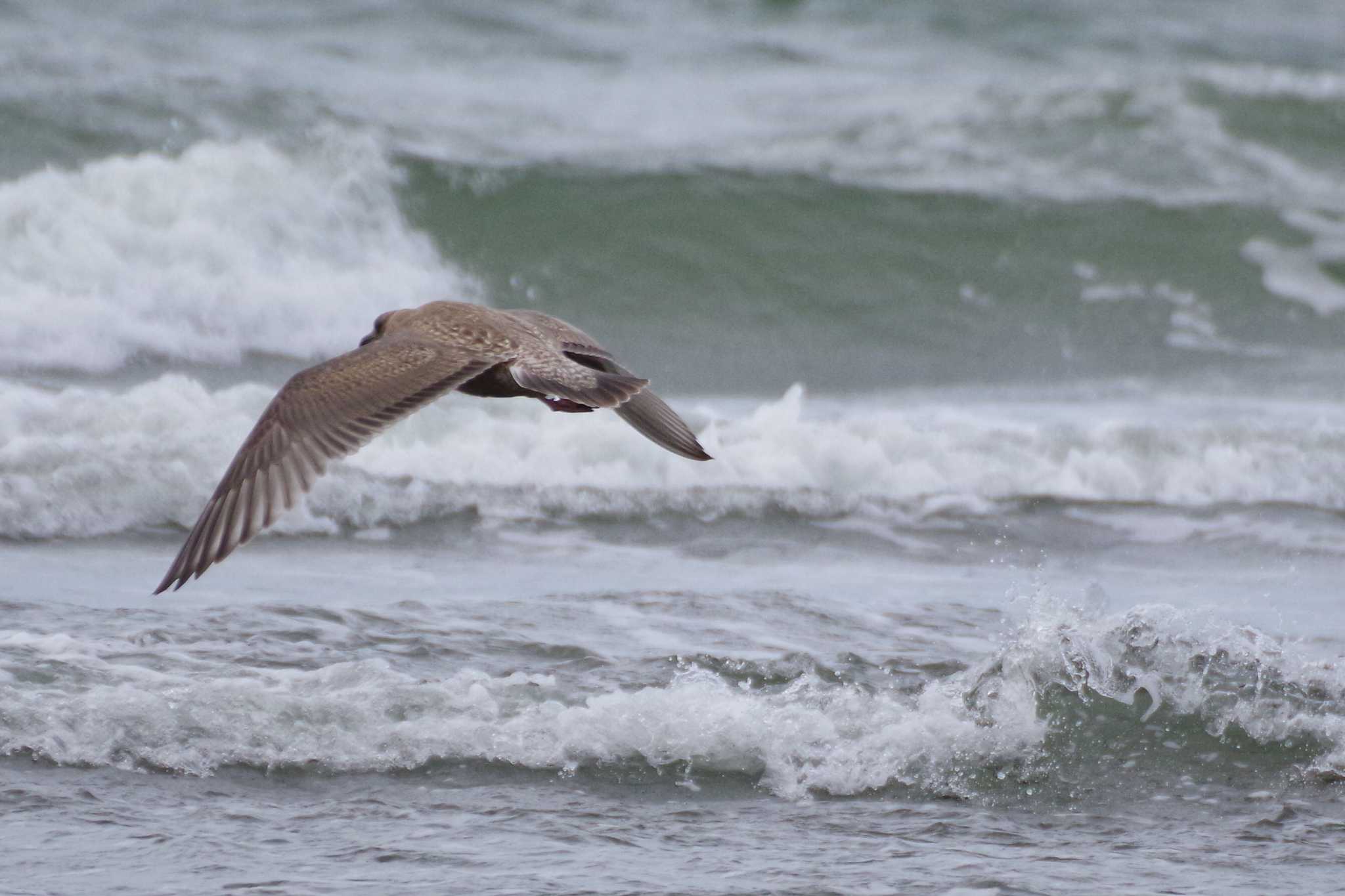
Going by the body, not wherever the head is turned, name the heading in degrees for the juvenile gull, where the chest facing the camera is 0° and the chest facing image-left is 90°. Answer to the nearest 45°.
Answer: approximately 135°
